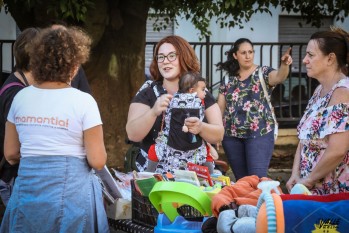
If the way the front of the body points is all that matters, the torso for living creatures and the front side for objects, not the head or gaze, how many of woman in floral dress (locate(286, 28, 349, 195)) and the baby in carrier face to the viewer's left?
1

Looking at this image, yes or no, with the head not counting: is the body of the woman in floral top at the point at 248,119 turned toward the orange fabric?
yes

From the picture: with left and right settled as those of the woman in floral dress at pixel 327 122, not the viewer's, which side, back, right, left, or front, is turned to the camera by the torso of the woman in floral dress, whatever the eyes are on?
left

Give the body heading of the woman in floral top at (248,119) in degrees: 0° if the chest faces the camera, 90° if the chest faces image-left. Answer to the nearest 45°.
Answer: approximately 0°

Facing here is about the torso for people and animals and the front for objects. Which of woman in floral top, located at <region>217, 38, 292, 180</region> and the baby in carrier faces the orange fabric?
the woman in floral top

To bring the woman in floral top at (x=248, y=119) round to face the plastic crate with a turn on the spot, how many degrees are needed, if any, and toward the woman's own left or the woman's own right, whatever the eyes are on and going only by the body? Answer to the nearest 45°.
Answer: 0° — they already face it

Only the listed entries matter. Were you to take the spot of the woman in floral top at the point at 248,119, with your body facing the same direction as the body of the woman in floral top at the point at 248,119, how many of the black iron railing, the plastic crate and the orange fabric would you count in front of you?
2

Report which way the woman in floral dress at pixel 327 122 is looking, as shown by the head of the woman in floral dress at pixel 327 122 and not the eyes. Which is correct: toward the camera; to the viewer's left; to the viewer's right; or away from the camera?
to the viewer's left
